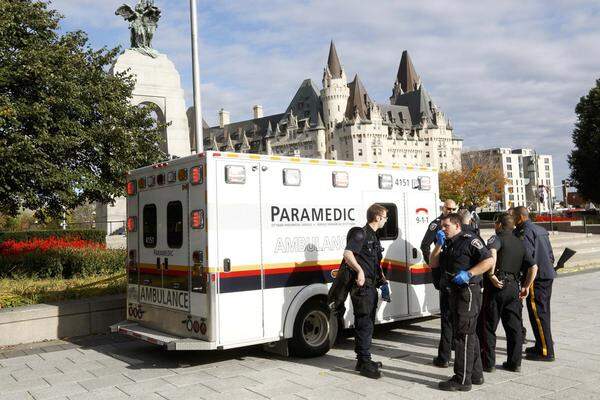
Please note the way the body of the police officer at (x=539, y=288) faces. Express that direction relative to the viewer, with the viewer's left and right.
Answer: facing away from the viewer and to the left of the viewer

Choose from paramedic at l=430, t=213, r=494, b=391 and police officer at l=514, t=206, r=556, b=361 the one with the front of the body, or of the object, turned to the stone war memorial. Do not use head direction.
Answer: police officer at l=514, t=206, r=556, b=361

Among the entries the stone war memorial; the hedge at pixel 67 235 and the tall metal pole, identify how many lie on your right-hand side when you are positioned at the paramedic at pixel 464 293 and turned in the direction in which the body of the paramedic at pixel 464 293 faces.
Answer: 3

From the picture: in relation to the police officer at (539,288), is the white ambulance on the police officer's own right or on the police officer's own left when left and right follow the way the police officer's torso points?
on the police officer's own left

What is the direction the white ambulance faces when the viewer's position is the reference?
facing away from the viewer and to the right of the viewer

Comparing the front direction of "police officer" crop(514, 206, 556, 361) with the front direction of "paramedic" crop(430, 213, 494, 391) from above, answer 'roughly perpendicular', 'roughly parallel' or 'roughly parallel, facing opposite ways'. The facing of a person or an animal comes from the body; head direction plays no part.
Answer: roughly perpendicular

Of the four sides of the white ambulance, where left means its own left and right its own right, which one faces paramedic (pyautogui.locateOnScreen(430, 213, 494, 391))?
right

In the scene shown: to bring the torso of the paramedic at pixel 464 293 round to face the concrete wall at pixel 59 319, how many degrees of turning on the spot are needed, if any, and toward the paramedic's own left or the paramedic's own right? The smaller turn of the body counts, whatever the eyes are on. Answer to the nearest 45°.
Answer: approximately 45° to the paramedic's own right

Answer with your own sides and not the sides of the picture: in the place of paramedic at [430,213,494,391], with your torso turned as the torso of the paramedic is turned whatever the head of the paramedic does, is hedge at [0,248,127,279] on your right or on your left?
on your right

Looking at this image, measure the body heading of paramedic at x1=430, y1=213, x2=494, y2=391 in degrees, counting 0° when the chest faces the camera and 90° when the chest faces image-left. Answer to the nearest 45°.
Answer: approximately 45°

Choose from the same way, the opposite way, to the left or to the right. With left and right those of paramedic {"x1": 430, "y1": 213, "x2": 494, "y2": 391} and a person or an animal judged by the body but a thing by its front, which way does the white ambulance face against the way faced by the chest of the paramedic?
the opposite way

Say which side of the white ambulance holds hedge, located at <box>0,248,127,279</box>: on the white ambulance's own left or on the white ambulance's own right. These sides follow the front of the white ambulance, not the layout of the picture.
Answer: on the white ambulance's own left
